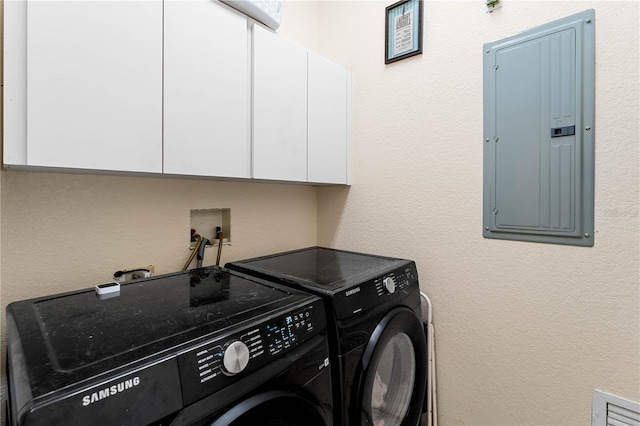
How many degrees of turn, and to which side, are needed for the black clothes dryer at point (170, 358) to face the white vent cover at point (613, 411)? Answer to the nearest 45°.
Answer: approximately 45° to its left

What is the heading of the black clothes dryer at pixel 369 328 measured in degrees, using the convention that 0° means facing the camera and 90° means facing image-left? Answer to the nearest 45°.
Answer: approximately 315°

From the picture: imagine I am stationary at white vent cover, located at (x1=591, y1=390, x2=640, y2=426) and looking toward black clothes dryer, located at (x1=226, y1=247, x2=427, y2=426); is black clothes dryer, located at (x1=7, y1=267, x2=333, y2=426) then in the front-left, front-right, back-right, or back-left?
front-left

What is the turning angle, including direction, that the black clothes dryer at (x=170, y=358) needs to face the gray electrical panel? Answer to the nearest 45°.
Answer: approximately 45° to its left

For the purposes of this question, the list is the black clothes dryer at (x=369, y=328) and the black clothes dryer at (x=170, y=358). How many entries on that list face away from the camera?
0

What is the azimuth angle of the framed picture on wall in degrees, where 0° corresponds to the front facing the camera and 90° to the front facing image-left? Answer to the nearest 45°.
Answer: approximately 45°

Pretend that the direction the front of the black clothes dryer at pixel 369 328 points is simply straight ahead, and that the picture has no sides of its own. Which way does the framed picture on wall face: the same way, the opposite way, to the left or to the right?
to the right

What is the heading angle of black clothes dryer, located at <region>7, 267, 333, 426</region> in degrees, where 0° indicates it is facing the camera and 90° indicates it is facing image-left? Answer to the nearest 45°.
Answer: approximately 315°
